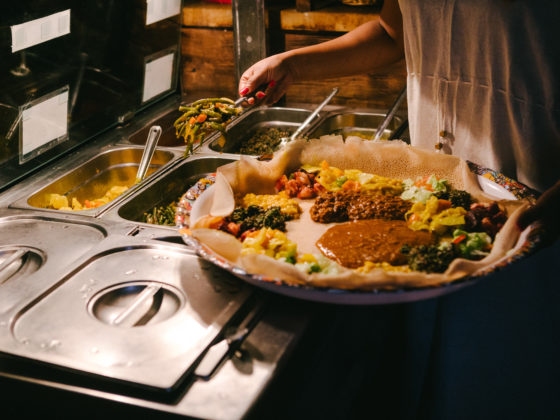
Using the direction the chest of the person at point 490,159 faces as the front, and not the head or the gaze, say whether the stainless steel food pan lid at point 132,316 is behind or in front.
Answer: in front

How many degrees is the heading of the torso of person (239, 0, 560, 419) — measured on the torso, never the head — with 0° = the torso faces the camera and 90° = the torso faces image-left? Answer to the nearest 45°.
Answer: approximately 45°

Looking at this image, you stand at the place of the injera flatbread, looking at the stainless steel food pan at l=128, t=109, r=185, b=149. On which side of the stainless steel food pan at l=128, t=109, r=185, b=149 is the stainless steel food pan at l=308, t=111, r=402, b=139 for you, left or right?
right

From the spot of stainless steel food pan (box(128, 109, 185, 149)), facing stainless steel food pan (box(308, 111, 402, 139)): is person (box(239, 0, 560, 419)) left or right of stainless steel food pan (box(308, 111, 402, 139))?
right

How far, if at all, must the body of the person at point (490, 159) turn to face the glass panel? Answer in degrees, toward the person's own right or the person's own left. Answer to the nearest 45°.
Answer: approximately 45° to the person's own right

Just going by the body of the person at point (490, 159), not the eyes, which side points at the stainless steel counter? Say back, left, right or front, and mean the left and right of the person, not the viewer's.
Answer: front

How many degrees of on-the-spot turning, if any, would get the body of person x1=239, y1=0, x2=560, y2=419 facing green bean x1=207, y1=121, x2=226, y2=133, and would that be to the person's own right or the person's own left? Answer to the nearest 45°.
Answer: approximately 45° to the person's own right

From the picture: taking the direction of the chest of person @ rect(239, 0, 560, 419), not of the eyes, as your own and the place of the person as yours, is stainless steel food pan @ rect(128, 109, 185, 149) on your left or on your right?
on your right
